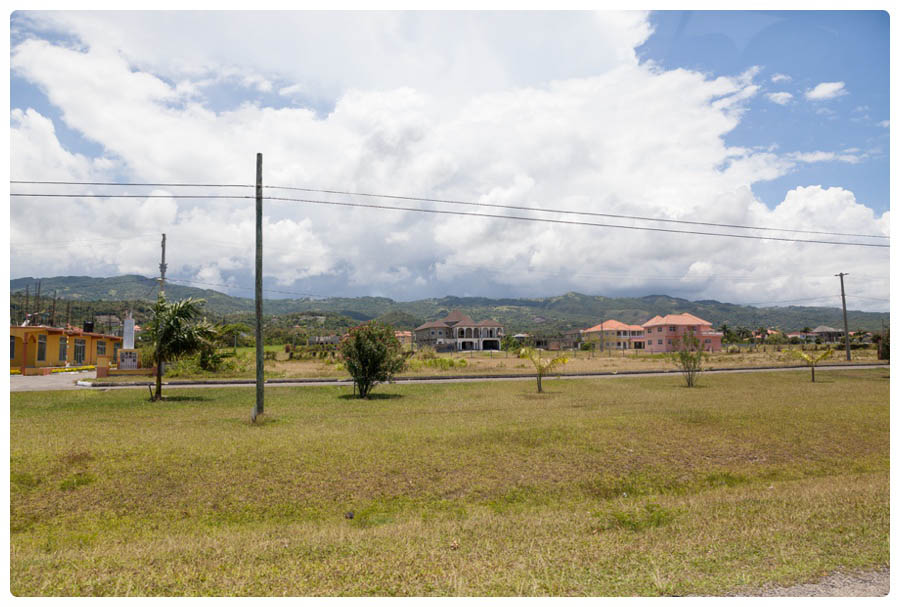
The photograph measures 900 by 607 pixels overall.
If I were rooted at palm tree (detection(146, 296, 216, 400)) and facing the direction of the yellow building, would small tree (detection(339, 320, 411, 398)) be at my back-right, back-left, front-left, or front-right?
back-right

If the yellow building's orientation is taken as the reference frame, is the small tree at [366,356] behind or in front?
in front

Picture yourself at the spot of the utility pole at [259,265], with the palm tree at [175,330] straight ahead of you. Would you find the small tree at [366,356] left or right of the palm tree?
right

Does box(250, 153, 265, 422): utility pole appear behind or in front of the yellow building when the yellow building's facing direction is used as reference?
in front

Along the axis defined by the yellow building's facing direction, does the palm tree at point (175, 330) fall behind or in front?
in front

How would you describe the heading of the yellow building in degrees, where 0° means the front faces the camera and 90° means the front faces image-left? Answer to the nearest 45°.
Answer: approximately 315°
